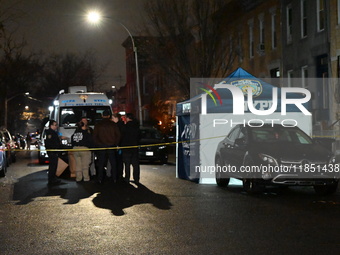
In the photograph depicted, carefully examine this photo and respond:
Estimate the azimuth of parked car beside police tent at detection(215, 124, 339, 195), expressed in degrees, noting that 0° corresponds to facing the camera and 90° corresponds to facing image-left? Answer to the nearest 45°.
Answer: approximately 315°

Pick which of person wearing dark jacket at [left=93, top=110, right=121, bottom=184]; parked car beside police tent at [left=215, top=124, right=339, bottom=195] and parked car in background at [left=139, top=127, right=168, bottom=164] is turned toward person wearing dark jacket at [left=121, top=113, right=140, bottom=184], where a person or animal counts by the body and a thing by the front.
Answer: parked car in background at [left=139, top=127, right=168, bottom=164]

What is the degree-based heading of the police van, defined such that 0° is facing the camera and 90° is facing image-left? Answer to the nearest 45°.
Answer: approximately 0°

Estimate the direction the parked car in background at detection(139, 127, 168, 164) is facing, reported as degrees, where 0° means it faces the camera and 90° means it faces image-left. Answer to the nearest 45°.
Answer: approximately 0°

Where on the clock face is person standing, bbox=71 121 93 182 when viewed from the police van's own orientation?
The person standing is roughly at 12 o'clock from the police van.

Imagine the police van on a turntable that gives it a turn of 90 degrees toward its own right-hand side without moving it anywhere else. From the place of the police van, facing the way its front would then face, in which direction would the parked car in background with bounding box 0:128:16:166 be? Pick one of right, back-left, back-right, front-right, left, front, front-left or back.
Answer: front-right

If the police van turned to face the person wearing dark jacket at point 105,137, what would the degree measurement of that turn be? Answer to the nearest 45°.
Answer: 0° — it already faces them

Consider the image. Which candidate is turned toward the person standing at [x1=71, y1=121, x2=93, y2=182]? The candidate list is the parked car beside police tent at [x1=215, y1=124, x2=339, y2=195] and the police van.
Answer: the police van
